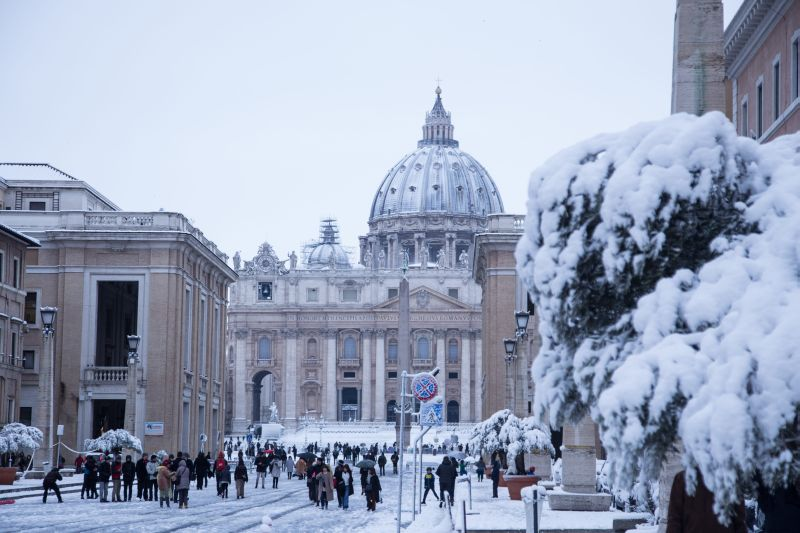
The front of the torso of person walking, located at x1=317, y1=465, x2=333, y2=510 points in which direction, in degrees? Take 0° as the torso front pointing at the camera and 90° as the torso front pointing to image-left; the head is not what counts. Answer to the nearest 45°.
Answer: approximately 0°

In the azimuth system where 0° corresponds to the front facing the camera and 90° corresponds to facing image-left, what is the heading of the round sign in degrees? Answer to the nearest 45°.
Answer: approximately 0°
